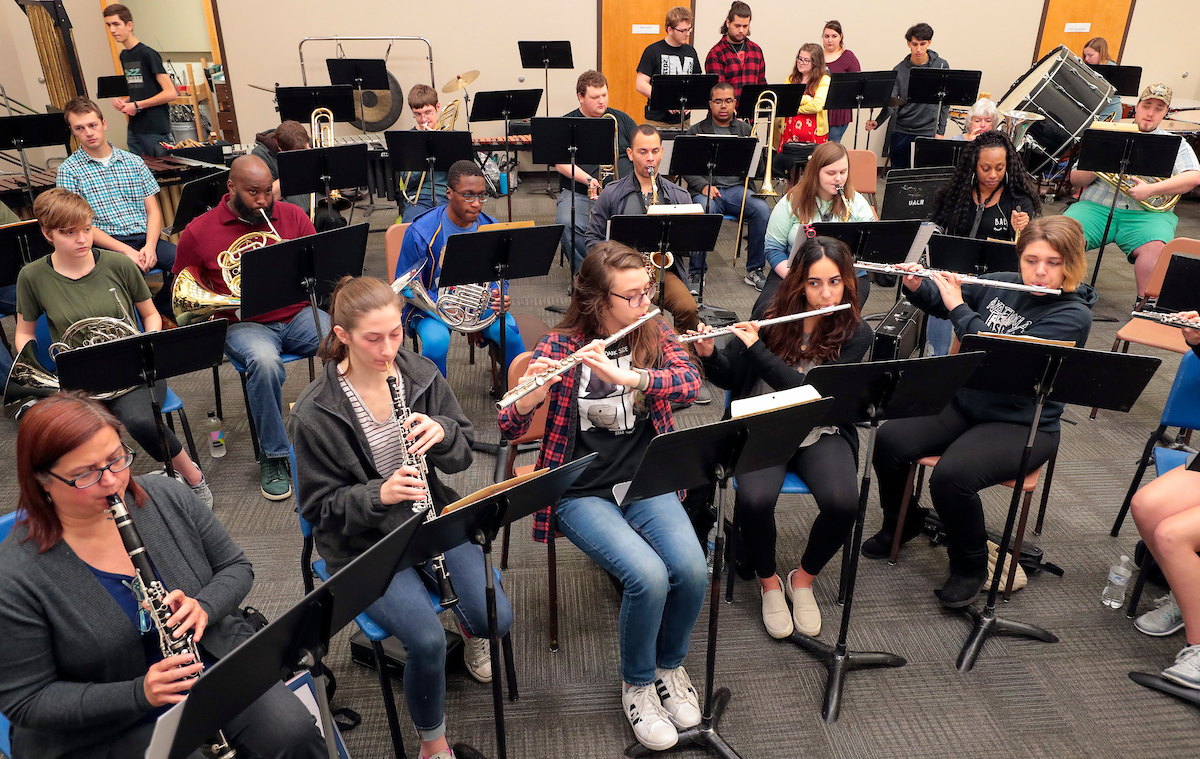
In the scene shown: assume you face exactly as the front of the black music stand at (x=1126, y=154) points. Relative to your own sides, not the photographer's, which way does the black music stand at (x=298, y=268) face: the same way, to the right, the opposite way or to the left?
to the left

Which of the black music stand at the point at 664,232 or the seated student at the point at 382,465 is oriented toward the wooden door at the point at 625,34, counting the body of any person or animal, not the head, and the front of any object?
the black music stand

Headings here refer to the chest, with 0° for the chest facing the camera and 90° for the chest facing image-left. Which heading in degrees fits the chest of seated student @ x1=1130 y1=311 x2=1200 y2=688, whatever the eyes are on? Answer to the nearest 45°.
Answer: approximately 45°

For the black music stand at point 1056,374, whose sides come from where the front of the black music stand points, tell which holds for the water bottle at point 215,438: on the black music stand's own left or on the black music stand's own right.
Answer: on the black music stand's own left

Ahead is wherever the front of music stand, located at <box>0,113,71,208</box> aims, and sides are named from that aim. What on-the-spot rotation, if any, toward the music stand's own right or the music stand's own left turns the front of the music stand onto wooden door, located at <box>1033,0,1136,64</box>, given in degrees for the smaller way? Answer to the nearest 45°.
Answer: approximately 90° to the music stand's own right

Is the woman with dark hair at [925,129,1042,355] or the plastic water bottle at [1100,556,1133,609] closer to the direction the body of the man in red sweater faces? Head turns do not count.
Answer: the plastic water bottle

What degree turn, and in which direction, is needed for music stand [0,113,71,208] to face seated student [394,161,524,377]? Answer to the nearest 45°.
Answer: approximately 135° to its right

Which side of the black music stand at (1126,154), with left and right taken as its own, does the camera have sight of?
back

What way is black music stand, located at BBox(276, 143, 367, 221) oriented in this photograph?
away from the camera

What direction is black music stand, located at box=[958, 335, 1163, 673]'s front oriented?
away from the camera

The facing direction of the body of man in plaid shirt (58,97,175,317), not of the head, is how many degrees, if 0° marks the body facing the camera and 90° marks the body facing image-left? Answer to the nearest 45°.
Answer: approximately 315°

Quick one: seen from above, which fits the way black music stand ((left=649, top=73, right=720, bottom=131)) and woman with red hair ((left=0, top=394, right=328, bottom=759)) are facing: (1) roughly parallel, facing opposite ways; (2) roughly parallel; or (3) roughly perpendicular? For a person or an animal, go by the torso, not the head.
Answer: roughly perpendicular

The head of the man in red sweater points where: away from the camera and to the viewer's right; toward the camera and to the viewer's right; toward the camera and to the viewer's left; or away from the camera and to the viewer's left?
toward the camera and to the viewer's right

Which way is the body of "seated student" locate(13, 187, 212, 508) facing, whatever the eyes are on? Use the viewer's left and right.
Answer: facing the viewer and to the right of the viewer
